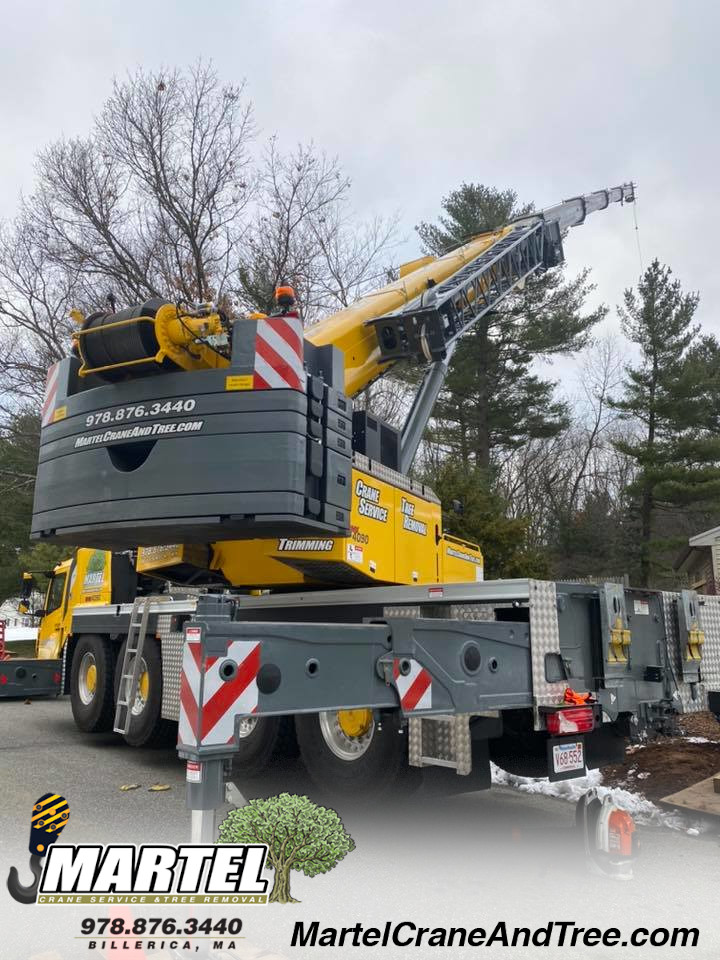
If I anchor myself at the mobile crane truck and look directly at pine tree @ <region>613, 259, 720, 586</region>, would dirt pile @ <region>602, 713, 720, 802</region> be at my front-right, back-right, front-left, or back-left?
front-right

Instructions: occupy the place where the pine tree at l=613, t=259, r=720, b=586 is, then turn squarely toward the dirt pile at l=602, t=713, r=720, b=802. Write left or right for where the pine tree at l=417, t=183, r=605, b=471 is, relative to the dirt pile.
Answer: right

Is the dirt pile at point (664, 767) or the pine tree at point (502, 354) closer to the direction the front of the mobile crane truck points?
the pine tree

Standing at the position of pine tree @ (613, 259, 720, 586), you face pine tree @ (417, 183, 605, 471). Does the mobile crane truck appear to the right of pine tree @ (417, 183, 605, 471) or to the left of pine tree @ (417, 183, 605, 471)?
left

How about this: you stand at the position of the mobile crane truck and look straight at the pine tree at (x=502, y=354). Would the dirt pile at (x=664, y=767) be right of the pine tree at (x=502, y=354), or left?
right

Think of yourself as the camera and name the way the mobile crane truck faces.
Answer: facing away from the viewer and to the left of the viewer

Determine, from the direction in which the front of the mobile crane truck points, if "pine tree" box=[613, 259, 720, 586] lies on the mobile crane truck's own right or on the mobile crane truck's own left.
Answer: on the mobile crane truck's own right

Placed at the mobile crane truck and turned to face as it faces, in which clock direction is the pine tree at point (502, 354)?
The pine tree is roughly at 2 o'clock from the mobile crane truck.
